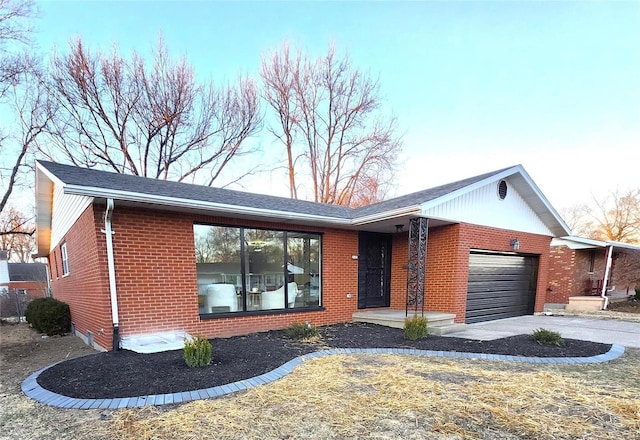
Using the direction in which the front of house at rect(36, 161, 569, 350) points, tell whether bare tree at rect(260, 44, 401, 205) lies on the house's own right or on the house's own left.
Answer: on the house's own left

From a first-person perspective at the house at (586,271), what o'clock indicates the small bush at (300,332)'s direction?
The small bush is roughly at 2 o'clock from the house.

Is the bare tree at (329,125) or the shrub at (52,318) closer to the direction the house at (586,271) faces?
the shrub

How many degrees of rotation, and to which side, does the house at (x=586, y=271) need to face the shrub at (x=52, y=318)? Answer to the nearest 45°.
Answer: approximately 90° to its right

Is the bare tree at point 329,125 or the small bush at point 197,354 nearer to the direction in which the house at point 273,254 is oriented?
the small bush

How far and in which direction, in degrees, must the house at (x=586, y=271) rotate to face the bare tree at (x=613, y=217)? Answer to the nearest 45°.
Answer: approximately 135° to its left

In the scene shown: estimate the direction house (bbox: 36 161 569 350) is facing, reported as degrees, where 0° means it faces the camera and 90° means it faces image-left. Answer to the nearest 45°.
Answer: approximately 315°

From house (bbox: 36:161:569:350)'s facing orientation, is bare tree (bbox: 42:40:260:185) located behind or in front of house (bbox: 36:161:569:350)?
behind

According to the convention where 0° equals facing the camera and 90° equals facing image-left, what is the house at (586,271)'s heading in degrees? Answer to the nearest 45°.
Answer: approximately 315°
